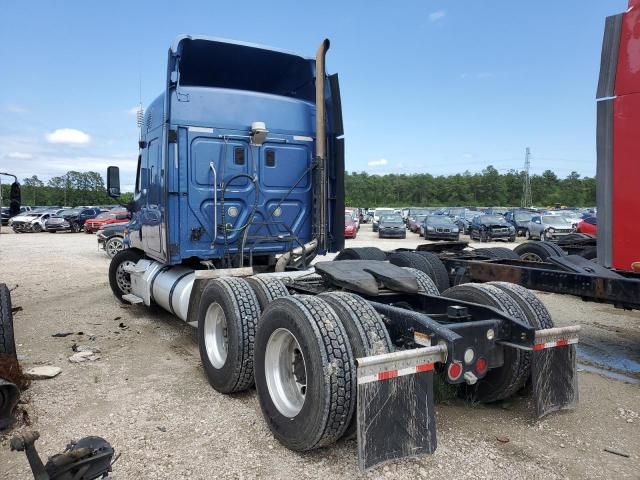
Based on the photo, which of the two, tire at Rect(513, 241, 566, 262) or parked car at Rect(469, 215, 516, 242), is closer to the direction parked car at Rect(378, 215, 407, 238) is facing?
the tire

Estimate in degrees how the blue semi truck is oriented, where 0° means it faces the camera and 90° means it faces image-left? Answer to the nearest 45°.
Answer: approximately 135°

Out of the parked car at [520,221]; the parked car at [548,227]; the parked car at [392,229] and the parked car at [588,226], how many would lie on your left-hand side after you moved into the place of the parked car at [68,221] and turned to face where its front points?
4

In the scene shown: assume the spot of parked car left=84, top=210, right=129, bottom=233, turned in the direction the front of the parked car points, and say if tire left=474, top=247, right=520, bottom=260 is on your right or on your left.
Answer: on your left

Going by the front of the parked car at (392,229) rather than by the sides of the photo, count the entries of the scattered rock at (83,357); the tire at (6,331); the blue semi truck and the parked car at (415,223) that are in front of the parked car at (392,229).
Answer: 3

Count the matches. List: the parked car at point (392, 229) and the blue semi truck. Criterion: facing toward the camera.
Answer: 1

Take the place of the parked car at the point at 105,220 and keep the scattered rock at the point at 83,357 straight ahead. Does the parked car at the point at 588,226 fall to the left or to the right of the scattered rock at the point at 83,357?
left

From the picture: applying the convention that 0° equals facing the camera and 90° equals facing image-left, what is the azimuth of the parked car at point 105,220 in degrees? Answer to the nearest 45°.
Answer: approximately 45°

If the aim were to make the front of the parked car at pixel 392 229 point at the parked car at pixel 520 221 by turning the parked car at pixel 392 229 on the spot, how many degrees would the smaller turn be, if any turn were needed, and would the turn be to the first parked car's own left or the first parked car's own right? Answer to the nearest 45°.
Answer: approximately 90° to the first parked car's own left

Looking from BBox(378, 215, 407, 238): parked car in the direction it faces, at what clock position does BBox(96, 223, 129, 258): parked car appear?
BBox(96, 223, 129, 258): parked car is roughly at 1 o'clock from BBox(378, 215, 407, 238): parked car.

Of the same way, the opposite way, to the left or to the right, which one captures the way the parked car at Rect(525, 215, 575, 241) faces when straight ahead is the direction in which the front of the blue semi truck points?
the opposite way
